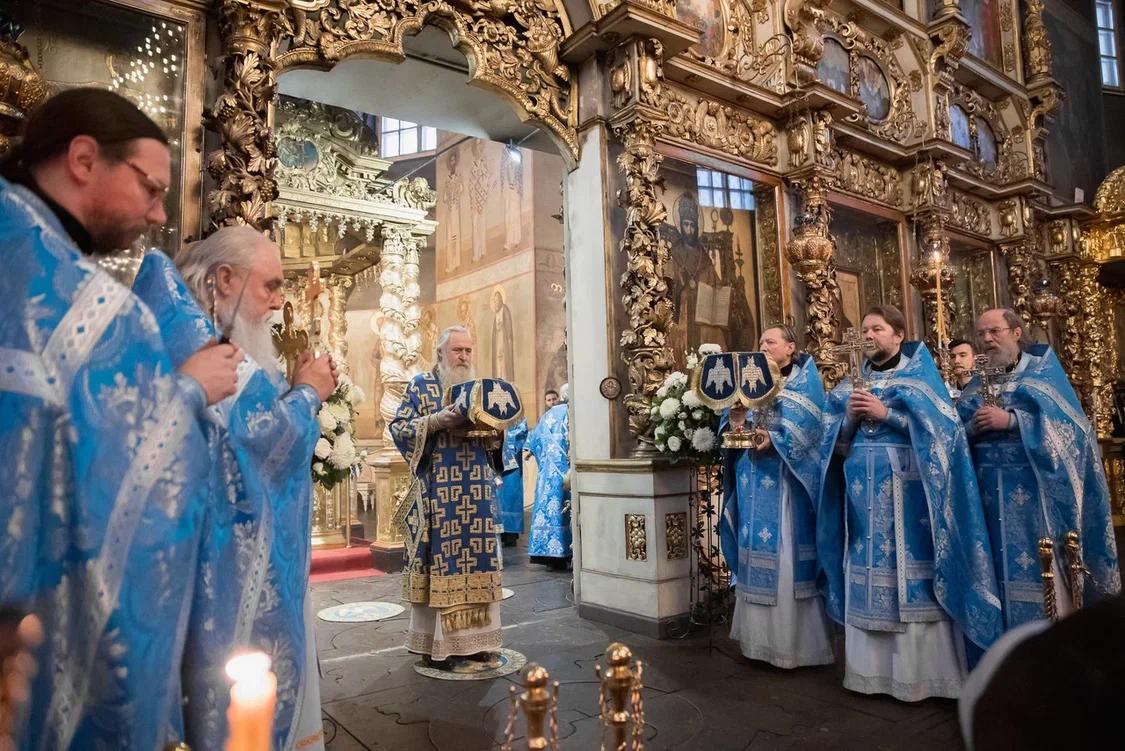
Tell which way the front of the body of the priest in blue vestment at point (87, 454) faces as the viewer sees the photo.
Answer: to the viewer's right

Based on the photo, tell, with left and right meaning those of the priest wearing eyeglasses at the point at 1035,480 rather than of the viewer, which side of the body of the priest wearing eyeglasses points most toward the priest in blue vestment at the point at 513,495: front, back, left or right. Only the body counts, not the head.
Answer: right

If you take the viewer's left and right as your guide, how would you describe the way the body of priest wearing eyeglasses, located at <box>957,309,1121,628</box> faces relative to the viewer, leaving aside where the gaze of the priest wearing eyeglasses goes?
facing the viewer and to the left of the viewer

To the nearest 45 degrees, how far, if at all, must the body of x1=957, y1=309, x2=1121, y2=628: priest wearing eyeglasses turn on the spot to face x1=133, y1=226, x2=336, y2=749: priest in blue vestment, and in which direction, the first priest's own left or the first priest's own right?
0° — they already face them

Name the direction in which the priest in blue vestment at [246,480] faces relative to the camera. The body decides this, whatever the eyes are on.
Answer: to the viewer's right

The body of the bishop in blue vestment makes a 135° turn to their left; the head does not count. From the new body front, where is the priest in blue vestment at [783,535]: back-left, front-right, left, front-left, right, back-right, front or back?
right

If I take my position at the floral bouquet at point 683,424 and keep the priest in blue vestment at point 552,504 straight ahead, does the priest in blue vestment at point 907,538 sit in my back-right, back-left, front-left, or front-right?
back-right

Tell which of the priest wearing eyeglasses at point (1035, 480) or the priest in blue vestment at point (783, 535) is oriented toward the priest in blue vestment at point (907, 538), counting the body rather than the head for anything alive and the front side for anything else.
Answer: the priest wearing eyeglasses

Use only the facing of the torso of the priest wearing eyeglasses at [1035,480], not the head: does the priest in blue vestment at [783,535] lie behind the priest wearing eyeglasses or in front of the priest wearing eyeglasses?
in front

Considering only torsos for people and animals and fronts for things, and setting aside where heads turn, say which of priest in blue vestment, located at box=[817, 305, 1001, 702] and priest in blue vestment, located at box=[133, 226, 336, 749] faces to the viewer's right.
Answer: priest in blue vestment, located at box=[133, 226, 336, 749]

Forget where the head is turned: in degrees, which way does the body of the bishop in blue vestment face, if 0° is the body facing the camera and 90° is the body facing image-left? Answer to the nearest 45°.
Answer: approximately 315°

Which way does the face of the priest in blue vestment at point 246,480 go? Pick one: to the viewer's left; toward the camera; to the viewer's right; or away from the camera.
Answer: to the viewer's right

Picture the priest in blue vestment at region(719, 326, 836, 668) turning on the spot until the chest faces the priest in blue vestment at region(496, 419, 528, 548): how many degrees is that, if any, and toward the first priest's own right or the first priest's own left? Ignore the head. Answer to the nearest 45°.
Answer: approximately 90° to the first priest's own right
